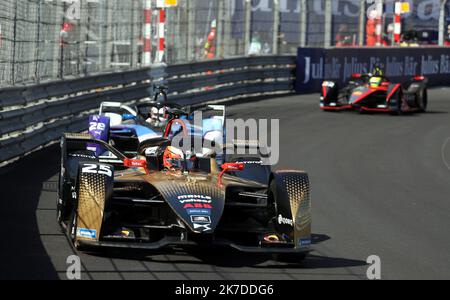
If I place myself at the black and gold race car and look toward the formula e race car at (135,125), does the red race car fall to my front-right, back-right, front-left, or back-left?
front-right

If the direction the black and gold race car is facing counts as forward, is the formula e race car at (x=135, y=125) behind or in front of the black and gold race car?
behind

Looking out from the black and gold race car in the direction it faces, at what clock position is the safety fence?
The safety fence is roughly at 6 o'clock from the black and gold race car.

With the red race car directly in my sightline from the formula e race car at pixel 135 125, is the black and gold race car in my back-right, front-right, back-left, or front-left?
back-right

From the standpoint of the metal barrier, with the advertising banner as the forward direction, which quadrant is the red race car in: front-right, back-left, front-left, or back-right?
front-right

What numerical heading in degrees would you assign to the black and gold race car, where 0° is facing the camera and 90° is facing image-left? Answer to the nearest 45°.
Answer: approximately 0°

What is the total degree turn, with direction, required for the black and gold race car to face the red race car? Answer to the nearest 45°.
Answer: approximately 180°
